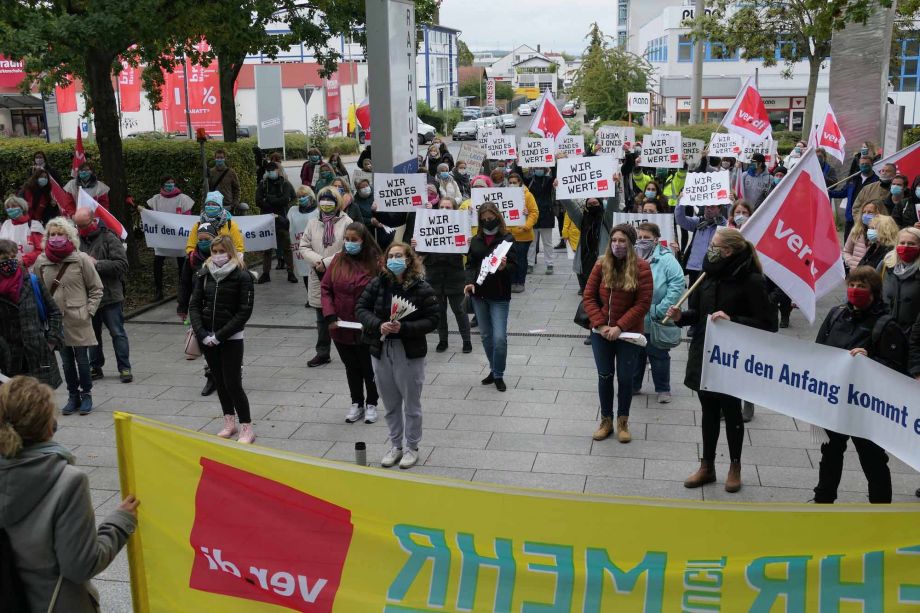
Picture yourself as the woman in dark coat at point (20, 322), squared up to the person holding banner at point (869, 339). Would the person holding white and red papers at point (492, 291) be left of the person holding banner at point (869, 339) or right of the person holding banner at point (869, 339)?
left

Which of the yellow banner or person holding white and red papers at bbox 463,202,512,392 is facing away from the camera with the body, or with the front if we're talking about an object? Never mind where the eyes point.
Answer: the yellow banner

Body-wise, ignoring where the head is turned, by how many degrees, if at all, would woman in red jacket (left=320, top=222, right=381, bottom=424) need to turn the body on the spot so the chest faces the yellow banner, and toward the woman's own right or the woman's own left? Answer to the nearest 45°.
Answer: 0° — they already face it

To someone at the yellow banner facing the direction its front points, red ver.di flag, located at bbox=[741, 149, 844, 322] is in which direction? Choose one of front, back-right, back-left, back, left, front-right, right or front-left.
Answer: front-right

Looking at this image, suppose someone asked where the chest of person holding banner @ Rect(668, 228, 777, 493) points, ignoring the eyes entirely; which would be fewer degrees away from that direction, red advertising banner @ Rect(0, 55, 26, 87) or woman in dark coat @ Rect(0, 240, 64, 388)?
the woman in dark coat

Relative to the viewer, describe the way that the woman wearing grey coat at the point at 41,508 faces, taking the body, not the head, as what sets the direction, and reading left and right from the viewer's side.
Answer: facing away from the viewer and to the right of the viewer

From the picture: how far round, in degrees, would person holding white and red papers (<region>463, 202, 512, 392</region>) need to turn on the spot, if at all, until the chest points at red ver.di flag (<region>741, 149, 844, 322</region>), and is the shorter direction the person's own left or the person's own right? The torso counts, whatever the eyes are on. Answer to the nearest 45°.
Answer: approximately 45° to the person's own left

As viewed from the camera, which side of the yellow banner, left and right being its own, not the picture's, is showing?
back

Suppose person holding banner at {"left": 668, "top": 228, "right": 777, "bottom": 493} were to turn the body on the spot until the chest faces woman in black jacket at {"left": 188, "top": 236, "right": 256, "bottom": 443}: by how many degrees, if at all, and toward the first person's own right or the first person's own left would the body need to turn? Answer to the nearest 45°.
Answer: approximately 45° to the first person's own right

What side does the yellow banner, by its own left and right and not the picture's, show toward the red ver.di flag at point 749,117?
front

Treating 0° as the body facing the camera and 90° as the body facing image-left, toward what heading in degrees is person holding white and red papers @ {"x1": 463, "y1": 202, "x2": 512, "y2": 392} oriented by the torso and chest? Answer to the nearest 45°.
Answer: approximately 0°

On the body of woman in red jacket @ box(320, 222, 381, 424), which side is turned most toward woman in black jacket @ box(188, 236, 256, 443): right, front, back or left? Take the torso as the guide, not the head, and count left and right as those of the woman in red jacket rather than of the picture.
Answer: right

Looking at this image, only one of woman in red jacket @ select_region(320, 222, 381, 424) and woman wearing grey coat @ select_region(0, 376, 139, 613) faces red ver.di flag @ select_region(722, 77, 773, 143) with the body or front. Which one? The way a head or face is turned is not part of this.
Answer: the woman wearing grey coat

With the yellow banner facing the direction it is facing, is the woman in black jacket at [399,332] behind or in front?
in front

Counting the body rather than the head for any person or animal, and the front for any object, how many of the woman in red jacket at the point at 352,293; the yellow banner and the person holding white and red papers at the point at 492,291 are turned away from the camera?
1
